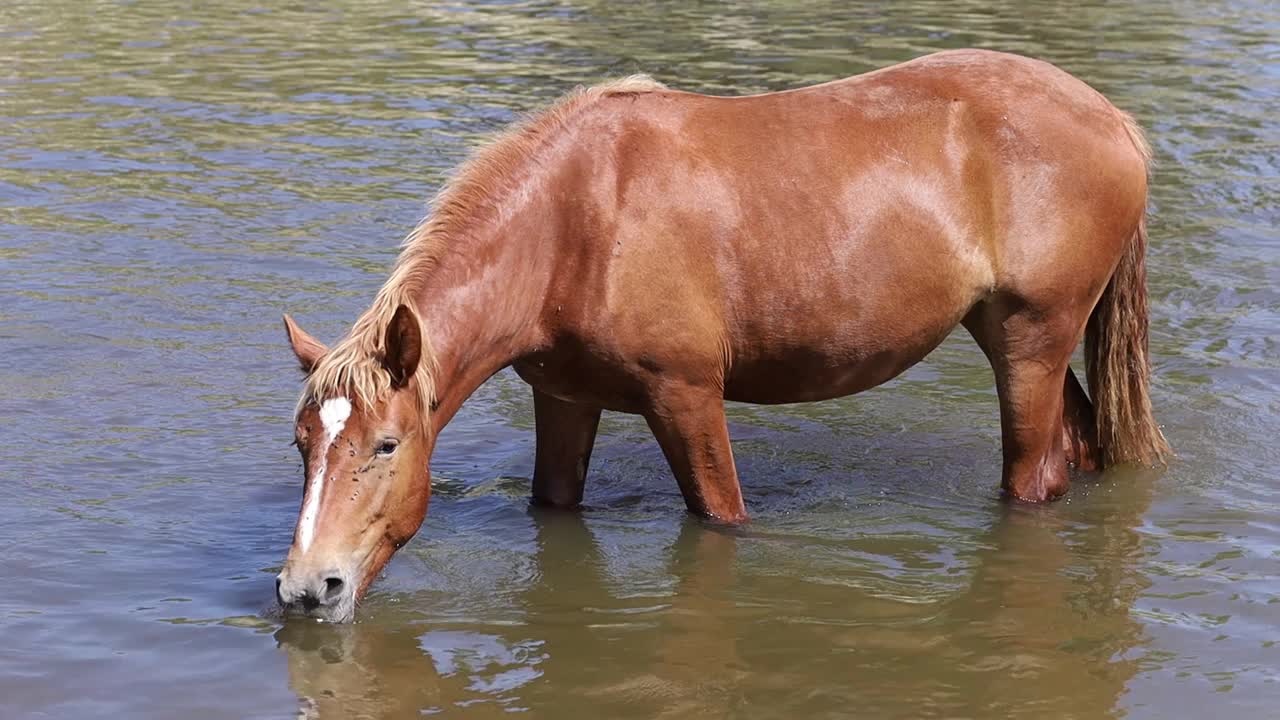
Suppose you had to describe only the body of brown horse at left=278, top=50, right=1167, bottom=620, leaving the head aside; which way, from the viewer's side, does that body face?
to the viewer's left
